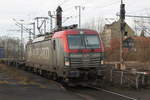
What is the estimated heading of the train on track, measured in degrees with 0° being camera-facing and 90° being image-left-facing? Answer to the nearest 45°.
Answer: approximately 315°
